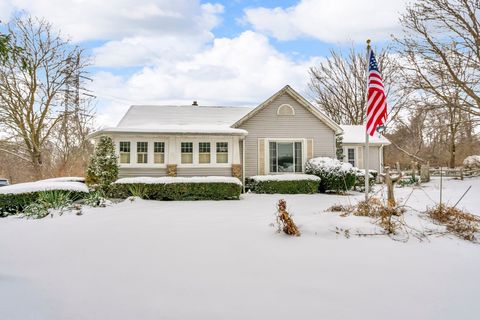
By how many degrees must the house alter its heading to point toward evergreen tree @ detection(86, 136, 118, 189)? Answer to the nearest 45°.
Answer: approximately 45° to its right

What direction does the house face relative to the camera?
toward the camera

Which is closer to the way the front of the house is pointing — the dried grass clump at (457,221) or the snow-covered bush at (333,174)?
the dried grass clump

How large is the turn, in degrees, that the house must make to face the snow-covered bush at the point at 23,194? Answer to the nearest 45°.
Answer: approximately 45° to its right

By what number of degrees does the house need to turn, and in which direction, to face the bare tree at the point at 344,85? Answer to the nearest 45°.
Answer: approximately 135° to its left

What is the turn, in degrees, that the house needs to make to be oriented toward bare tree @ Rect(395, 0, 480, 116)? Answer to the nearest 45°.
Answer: approximately 90° to its left

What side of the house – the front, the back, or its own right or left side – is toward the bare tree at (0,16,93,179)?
right
